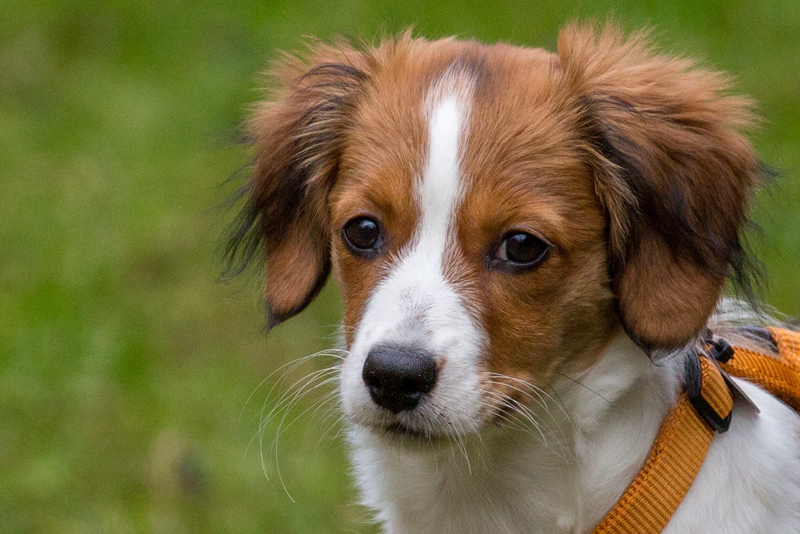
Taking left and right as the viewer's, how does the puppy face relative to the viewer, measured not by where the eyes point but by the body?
facing the viewer and to the left of the viewer
